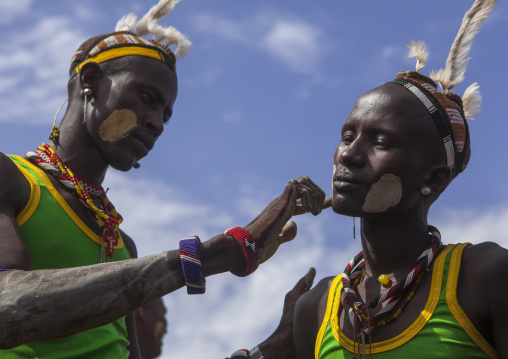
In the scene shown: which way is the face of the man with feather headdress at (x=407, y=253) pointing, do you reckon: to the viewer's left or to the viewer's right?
to the viewer's left

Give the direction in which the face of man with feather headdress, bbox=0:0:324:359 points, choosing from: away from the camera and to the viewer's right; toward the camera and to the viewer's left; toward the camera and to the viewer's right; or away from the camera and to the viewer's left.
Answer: toward the camera and to the viewer's right

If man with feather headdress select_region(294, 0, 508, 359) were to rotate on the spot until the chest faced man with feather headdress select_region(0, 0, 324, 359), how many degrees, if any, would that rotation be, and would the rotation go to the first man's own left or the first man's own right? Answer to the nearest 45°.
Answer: approximately 45° to the first man's own right

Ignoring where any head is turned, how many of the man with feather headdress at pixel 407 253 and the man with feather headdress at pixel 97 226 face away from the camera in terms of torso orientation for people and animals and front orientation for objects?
0

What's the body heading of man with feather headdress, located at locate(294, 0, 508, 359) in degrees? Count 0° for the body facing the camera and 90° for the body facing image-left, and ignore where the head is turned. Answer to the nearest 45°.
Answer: approximately 45°

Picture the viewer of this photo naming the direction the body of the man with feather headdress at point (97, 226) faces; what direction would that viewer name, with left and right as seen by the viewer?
facing the viewer and to the right of the viewer

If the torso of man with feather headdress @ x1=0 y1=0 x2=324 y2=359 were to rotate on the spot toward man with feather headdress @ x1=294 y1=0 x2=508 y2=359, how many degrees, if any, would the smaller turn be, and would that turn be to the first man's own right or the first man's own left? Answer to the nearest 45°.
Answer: approximately 45° to the first man's own left
